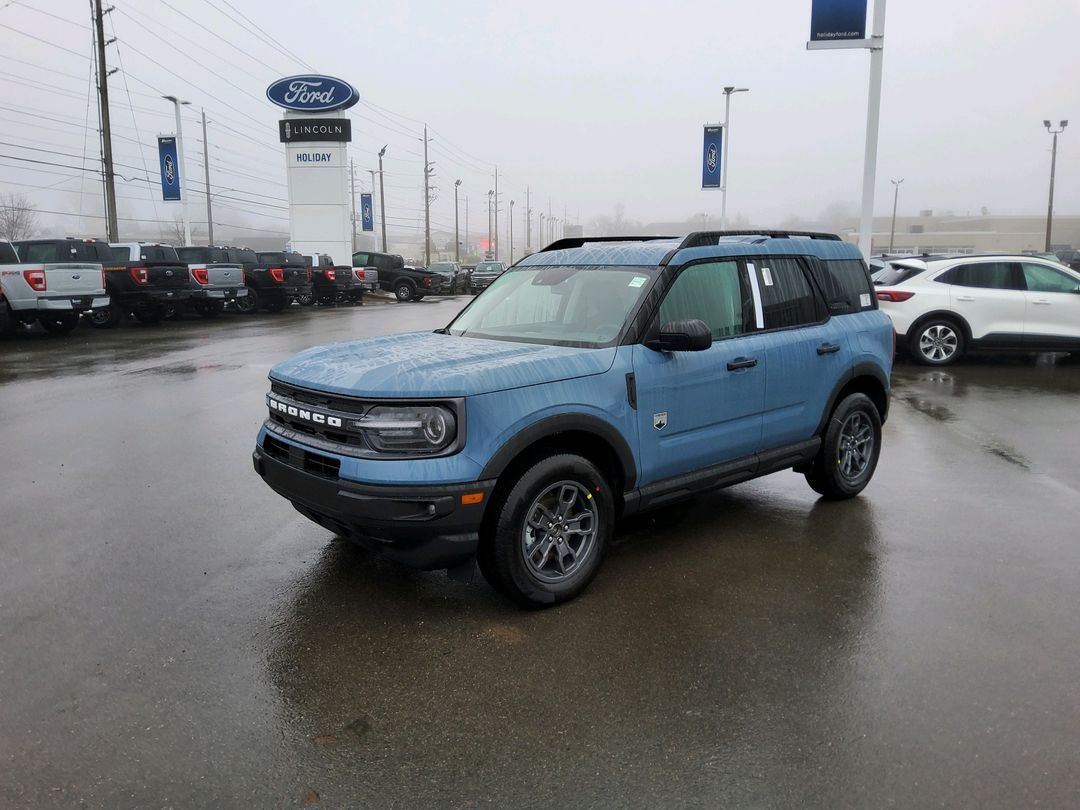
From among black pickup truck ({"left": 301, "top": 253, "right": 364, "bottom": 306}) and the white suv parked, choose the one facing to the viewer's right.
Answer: the white suv parked

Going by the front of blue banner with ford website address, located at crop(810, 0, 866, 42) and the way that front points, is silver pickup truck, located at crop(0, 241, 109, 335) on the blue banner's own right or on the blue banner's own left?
on the blue banner's own right

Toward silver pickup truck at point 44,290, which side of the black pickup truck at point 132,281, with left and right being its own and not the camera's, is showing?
left

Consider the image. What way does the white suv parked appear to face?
to the viewer's right

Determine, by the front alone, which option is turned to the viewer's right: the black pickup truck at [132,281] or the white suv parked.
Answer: the white suv parked

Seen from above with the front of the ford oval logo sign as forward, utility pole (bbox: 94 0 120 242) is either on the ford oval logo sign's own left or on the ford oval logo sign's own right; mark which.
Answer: on the ford oval logo sign's own right

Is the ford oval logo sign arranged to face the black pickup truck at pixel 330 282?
yes

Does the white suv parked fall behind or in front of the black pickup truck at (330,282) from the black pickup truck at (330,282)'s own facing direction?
behind

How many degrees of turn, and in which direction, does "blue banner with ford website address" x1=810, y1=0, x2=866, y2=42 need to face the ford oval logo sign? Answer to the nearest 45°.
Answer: approximately 135° to its right

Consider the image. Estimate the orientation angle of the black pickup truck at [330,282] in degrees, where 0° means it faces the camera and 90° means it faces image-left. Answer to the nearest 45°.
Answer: approximately 135°

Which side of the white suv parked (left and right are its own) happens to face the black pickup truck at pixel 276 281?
back

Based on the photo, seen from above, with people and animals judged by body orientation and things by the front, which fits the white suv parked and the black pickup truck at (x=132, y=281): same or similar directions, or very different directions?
very different directions

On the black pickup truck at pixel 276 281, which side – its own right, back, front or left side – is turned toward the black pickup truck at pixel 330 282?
right
